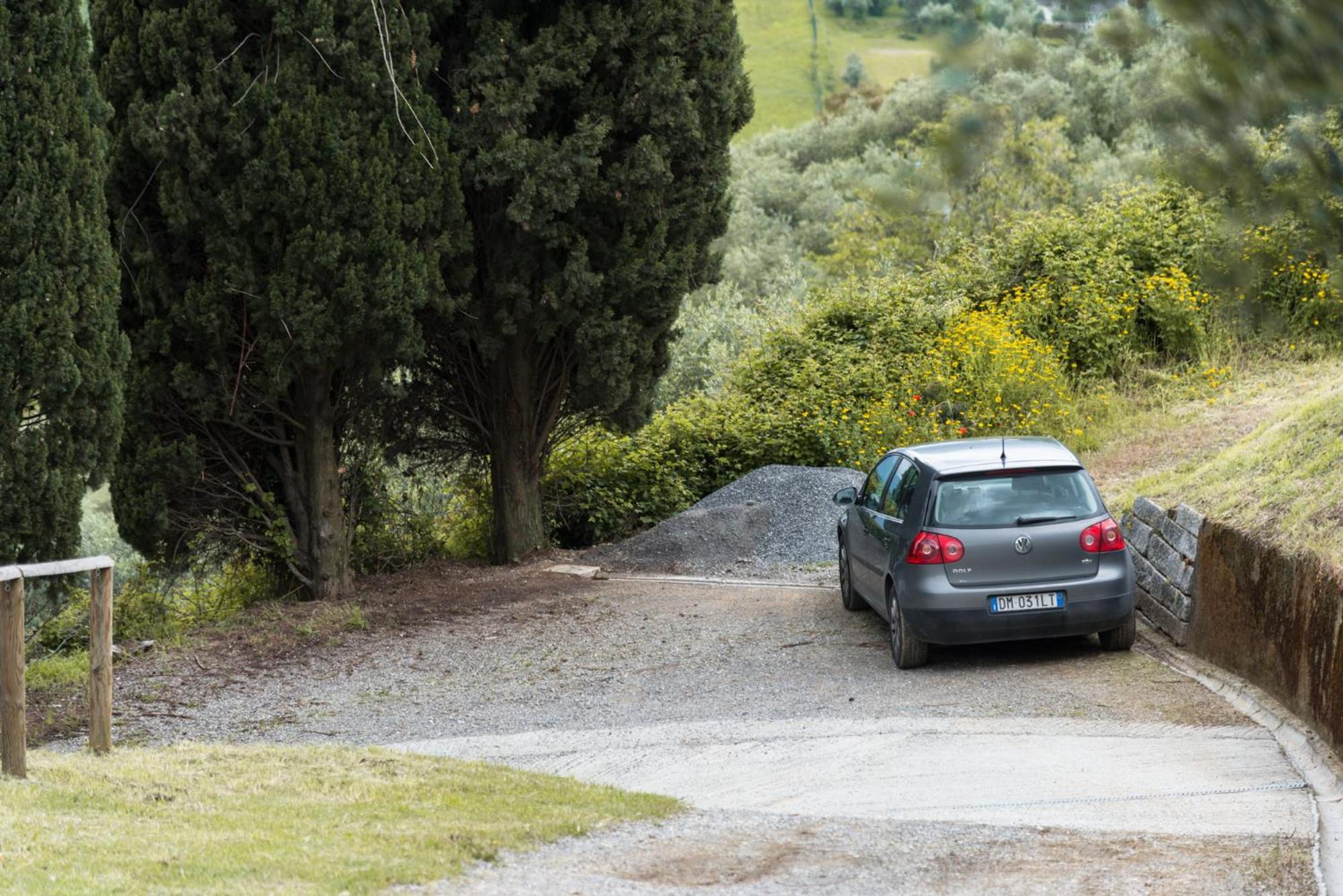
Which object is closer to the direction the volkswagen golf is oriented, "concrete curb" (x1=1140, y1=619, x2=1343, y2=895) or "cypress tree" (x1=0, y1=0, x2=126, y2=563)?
the cypress tree

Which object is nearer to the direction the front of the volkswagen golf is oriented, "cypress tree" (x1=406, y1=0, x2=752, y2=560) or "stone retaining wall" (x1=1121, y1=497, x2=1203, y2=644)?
the cypress tree

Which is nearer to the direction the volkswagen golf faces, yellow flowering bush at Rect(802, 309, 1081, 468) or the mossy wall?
the yellow flowering bush

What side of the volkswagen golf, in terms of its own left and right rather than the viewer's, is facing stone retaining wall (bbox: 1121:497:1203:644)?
right

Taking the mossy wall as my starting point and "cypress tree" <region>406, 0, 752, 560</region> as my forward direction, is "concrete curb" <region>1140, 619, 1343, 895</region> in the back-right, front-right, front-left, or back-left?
back-left

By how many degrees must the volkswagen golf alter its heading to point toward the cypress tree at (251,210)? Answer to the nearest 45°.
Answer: approximately 45° to its left

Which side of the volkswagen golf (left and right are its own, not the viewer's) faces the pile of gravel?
front

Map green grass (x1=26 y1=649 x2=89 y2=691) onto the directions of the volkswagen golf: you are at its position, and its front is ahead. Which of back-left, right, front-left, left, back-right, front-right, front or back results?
front-left

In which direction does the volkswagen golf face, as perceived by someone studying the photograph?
facing away from the viewer and to the left of the viewer
